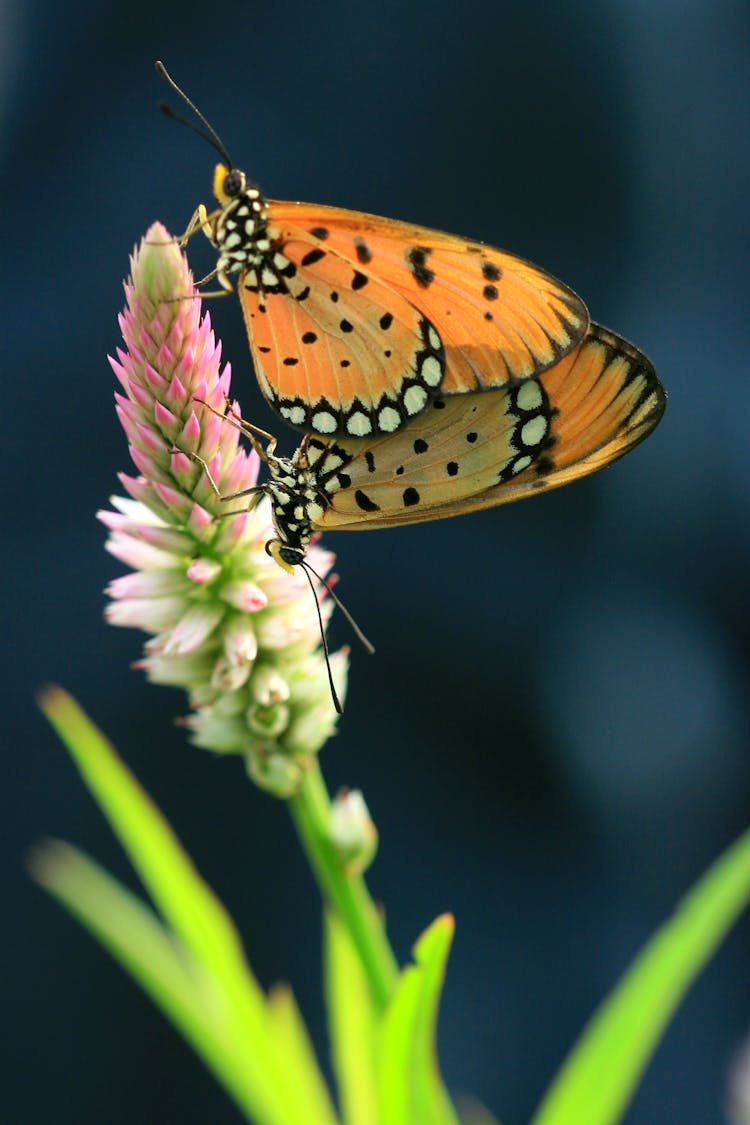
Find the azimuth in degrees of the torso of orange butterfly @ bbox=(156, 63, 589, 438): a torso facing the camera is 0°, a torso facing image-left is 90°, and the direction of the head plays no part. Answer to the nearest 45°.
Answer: approximately 90°
